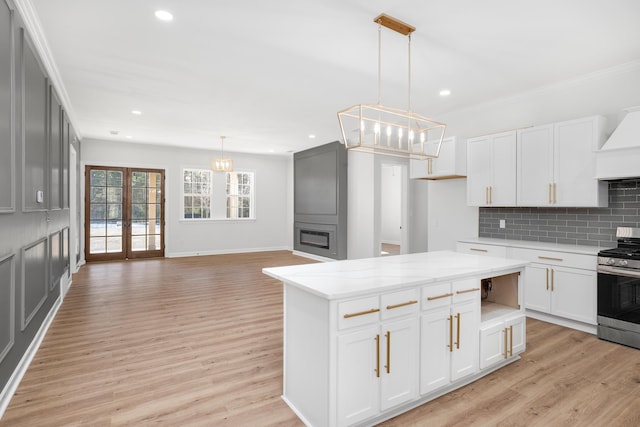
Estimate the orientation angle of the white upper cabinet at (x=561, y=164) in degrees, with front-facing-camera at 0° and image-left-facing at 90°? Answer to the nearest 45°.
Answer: approximately 45°

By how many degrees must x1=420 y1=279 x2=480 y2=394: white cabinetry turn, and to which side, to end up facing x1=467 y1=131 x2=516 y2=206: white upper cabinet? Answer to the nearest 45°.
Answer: approximately 135° to its left

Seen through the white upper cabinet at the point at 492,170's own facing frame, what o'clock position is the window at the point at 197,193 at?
The window is roughly at 2 o'clock from the white upper cabinet.

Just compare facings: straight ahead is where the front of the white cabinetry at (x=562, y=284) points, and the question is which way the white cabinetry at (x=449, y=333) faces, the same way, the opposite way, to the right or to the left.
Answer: to the left

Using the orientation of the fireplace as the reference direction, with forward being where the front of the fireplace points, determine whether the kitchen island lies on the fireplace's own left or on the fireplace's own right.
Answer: on the fireplace's own left

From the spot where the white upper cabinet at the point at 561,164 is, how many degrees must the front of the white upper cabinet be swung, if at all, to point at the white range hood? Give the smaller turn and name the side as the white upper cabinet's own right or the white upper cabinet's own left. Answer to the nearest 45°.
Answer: approximately 90° to the white upper cabinet's own left

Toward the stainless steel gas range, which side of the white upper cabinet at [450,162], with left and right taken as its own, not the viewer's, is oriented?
left
